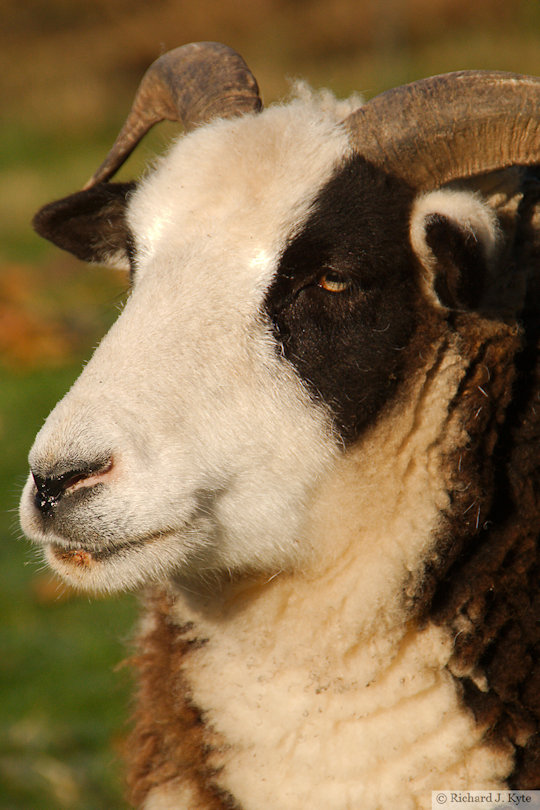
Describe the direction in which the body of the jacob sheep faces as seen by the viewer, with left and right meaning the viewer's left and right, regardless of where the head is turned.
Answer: facing the viewer and to the left of the viewer
